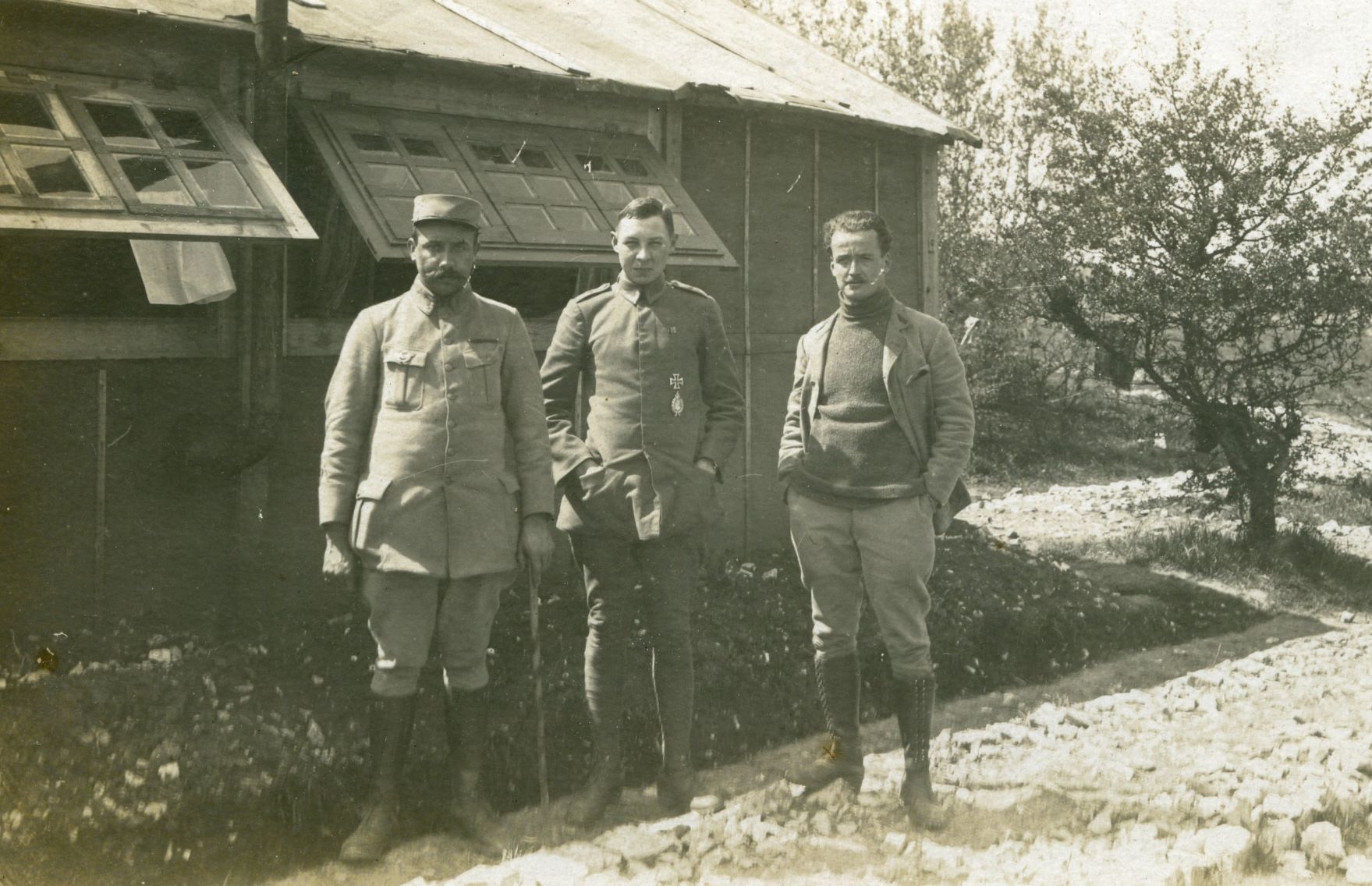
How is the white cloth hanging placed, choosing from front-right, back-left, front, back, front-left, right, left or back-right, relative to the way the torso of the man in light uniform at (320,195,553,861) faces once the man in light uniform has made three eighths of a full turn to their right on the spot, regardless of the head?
front

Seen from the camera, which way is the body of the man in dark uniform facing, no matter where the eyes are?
toward the camera

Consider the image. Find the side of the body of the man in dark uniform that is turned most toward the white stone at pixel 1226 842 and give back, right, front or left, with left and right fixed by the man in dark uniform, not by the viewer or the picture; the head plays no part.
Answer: left

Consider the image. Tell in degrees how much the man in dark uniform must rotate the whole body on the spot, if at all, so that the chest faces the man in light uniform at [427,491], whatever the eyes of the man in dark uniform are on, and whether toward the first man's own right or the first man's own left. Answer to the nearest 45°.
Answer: approximately 45° to the first man's own right

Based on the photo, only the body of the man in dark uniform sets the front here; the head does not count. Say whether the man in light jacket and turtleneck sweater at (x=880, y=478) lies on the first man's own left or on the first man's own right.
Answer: on the first man's own left

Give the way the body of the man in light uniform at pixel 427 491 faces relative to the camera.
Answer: toward the camera

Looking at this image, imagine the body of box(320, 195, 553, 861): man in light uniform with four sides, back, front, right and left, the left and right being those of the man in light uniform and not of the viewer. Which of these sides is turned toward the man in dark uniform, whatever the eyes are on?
left

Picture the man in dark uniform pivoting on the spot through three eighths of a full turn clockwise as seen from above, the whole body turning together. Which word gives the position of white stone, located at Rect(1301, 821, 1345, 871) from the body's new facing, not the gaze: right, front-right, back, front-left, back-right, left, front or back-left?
back-right

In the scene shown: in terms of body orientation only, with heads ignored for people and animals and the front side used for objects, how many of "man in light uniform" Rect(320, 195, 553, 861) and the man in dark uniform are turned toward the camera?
2

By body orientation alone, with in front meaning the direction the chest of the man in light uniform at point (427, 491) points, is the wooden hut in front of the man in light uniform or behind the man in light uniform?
behind

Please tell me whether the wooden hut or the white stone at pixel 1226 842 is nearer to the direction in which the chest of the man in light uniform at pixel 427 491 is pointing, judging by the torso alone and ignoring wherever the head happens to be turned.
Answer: the white stone
